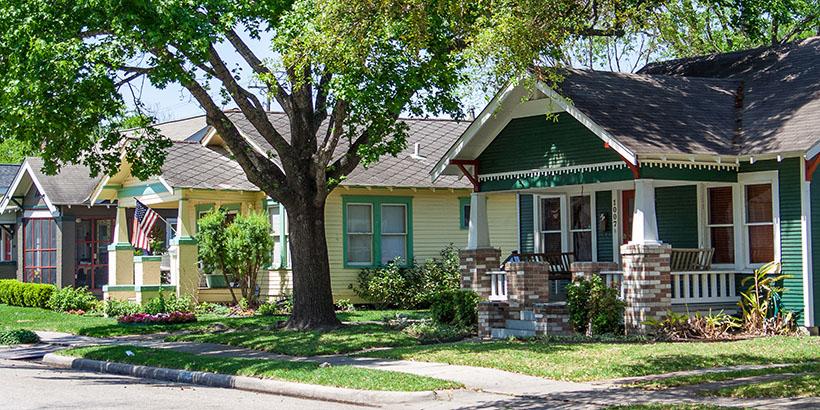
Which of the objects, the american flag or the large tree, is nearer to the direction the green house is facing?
the large tree

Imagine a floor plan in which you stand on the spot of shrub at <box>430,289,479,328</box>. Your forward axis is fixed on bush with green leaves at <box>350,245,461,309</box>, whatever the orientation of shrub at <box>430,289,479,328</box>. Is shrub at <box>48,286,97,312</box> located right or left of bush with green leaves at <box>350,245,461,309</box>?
left

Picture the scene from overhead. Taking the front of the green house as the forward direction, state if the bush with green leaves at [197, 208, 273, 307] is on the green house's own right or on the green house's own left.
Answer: on the green house's own right

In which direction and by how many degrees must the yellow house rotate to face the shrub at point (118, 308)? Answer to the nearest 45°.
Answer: approximately 45° to its right

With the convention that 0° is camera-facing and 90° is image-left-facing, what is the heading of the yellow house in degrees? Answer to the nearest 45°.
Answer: approximately 45°

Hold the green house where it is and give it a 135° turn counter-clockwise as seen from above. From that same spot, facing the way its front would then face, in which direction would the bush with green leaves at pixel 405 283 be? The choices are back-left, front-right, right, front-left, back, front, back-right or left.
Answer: back-left

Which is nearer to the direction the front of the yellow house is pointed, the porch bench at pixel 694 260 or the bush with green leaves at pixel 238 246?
the bush with green leaves

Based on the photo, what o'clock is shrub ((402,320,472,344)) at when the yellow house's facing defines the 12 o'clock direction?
The shrub is roughly at 10 o'clock from the yellow house.

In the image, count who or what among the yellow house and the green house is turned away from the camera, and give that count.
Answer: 0

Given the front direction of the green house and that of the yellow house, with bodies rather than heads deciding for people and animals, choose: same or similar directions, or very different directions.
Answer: same or similar directions

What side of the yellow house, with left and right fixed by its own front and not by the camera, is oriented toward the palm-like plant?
left
